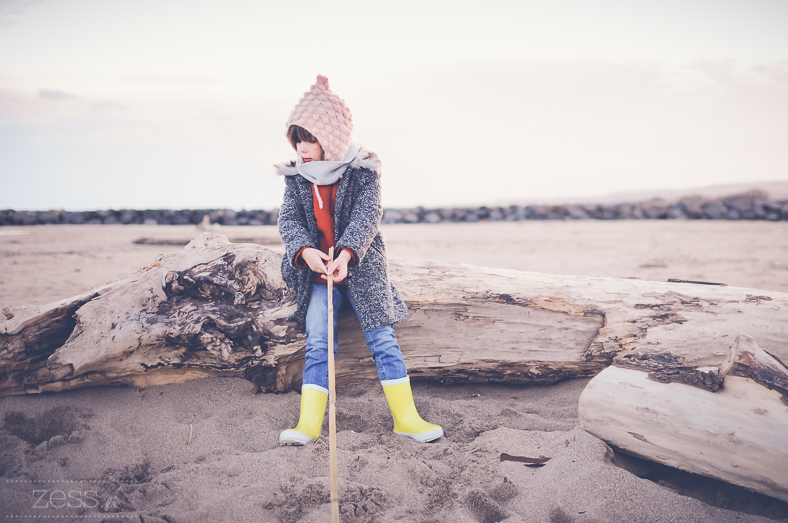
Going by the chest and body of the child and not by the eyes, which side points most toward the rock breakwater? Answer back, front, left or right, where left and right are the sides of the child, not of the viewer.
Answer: back

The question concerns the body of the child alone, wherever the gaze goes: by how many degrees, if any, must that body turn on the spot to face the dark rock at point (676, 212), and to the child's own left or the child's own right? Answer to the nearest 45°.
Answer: approximately 135° to the child's own left

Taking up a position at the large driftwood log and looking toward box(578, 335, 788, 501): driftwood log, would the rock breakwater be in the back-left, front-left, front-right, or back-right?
back-left

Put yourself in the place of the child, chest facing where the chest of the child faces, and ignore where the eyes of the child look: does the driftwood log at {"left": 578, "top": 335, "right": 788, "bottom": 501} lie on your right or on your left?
on your left

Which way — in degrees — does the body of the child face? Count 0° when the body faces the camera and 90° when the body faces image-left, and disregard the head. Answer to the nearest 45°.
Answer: approximately 0°

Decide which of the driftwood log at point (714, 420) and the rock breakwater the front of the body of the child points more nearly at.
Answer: the driftwood log
